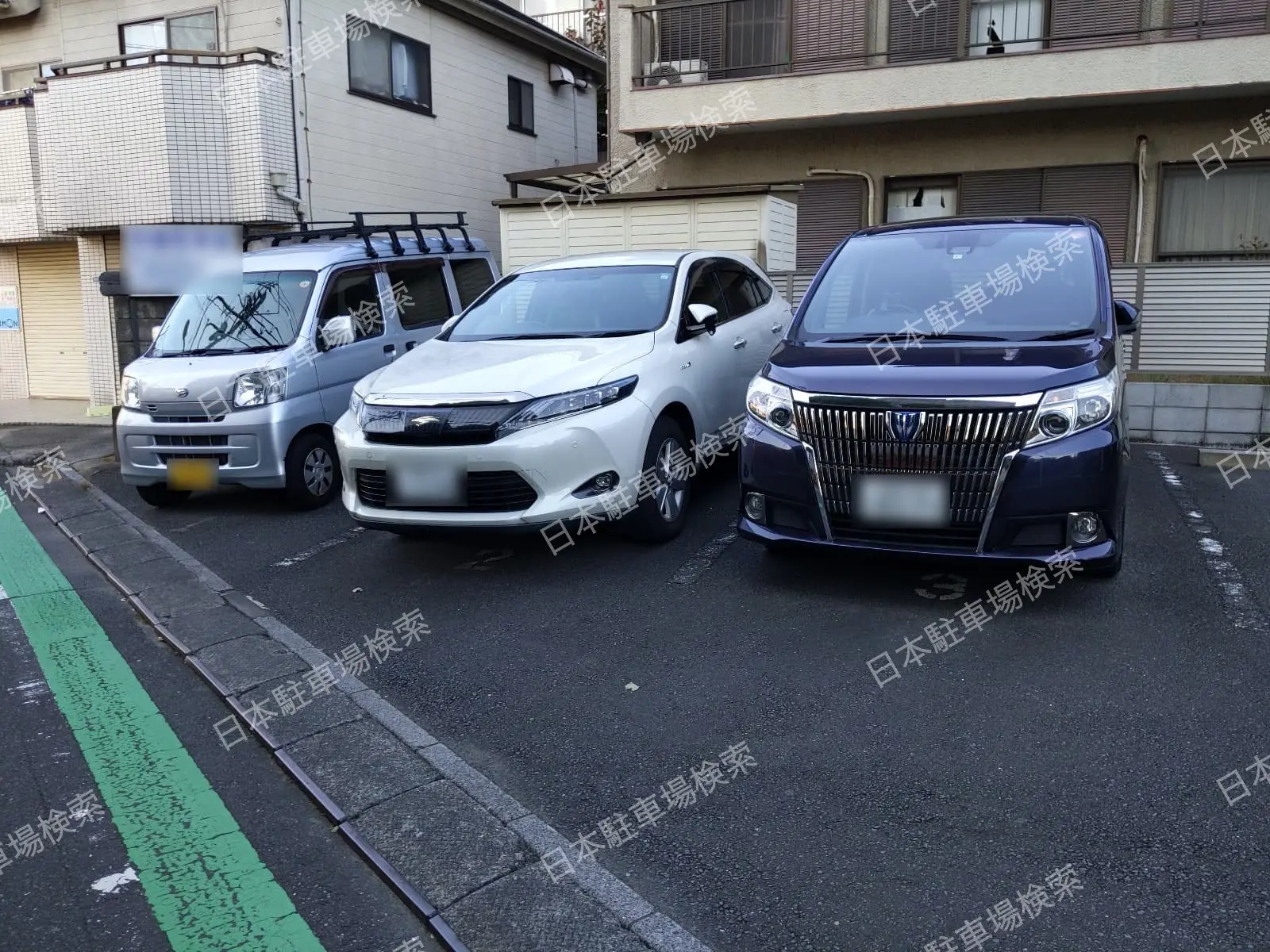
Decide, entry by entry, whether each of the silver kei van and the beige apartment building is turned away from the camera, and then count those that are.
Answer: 0

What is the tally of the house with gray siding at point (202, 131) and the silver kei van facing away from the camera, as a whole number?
0

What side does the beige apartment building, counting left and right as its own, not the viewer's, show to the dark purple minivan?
front

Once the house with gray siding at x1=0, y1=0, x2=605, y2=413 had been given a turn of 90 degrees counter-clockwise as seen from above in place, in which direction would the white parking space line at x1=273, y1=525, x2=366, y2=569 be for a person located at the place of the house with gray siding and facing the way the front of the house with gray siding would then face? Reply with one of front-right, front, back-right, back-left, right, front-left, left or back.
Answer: front-right

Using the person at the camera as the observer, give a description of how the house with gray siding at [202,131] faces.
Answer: facing the viewer and to the left of the viewer

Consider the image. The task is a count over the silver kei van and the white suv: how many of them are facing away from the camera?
0

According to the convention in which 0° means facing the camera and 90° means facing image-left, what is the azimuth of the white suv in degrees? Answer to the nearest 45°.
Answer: approximately 45°

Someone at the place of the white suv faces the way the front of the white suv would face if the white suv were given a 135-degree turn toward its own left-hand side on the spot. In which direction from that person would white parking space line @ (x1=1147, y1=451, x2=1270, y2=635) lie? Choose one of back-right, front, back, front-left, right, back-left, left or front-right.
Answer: front

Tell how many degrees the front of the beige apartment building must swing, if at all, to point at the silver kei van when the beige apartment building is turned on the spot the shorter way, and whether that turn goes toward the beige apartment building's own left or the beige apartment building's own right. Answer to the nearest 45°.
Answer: approximately 45° to the beige apartment building's own right

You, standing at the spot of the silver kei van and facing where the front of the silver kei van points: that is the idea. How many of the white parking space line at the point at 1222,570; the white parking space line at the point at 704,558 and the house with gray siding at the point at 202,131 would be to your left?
2

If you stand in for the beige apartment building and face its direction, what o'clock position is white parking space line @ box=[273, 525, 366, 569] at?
The white parking space line is roughly at 1 o'clock from the beige apartment building.

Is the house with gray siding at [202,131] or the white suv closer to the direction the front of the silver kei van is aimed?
the white suv

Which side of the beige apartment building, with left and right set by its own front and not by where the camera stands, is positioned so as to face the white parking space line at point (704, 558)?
front

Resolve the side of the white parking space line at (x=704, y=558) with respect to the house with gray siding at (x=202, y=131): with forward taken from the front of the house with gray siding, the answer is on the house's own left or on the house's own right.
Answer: on the house's own left
